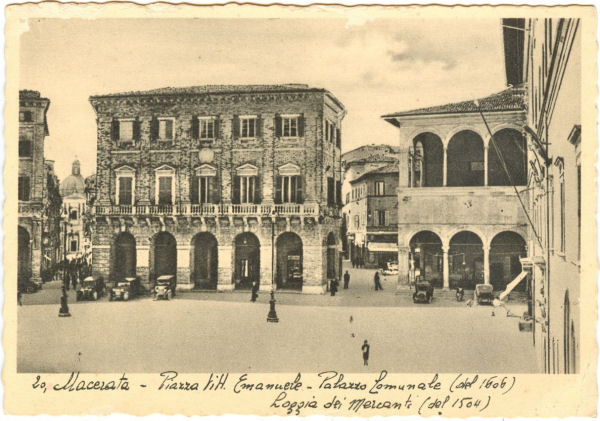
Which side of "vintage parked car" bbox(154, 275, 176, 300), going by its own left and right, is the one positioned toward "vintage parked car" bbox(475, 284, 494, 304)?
left

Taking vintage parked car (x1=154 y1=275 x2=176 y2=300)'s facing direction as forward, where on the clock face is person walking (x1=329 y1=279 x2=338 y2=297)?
The person walking is roughly at 8 o'clock from the vintage parked car.

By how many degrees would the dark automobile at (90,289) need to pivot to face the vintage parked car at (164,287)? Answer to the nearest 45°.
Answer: approximately 135° to its left

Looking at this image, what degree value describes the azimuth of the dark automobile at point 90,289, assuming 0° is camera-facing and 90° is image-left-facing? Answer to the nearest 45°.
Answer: approximately 45°

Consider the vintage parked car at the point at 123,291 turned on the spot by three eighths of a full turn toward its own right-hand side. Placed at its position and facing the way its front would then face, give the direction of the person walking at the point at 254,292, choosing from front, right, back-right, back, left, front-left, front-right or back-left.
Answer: right

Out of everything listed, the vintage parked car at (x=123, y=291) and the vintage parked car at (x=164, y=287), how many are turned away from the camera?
0

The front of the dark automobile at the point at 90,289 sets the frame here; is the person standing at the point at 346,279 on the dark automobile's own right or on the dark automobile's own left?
on the dark automobile's own left

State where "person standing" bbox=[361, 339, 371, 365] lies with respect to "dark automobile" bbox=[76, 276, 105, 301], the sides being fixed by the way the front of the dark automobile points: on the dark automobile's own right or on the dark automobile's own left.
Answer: on the dark automobile's own left
